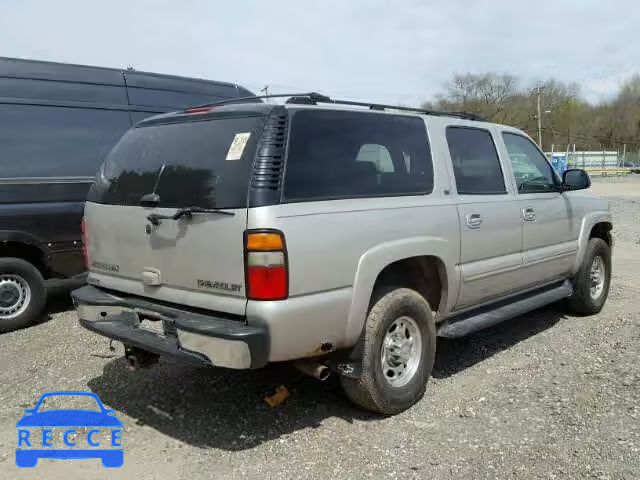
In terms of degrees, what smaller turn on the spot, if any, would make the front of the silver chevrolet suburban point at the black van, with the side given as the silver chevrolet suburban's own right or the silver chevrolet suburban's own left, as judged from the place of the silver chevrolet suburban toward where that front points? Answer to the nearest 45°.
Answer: approximately 90° to the silver chevrolet suburban's own left

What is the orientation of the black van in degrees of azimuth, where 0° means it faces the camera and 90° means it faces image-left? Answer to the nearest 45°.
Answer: approximately 225°

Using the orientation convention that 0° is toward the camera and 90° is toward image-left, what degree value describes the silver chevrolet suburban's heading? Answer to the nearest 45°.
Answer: approximately 225°
